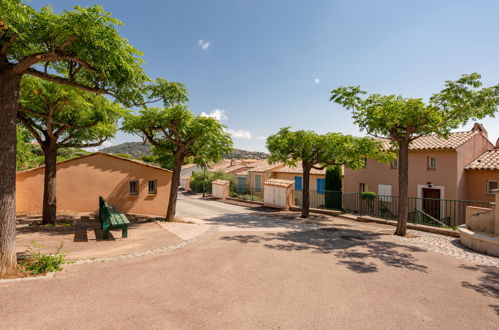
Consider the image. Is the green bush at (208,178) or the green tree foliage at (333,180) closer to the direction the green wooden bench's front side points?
the green tree foliage

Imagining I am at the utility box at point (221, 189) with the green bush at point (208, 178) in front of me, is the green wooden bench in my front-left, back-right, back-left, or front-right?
back-left

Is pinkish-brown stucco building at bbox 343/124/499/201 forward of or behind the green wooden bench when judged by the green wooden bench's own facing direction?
forward

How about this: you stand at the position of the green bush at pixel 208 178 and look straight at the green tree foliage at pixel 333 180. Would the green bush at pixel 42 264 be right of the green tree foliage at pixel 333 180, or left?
right

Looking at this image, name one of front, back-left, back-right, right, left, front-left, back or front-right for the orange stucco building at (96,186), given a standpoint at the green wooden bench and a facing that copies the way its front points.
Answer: left

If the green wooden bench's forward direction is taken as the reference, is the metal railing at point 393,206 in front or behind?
in front

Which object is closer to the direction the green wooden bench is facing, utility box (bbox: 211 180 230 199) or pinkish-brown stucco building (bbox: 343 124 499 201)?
the pinkish-brown stucco building

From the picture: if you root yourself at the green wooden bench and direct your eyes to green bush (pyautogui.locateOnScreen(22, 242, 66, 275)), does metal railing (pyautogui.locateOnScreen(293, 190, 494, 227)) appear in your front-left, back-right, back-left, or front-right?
back-left

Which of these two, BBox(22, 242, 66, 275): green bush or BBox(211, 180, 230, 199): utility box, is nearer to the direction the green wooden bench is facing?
the utility box

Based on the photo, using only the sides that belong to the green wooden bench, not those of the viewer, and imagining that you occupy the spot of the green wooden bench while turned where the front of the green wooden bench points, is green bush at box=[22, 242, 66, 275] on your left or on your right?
on your right

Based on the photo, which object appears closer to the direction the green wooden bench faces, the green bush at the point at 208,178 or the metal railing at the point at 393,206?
the metal railing

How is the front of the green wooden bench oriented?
to the viewer's right

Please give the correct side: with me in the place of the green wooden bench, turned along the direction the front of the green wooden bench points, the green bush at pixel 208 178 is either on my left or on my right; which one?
on my left
